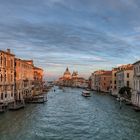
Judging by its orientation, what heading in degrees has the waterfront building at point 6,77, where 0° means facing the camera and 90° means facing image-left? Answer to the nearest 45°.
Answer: approximately 315°

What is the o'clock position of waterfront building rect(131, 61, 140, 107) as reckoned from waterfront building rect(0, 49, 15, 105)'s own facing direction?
waterfront building rect(131, 61, 140, 107) is roughly at 11 o'clock from waterfront building rect(0, 49, 15, 105).
